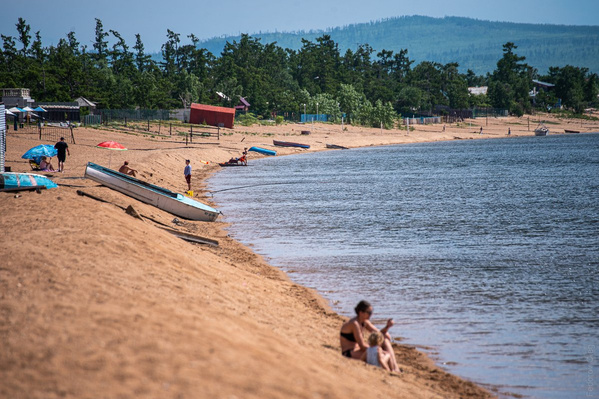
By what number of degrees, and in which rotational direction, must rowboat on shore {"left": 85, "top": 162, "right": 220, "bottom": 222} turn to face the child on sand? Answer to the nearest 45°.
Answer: approximately 45° to its right

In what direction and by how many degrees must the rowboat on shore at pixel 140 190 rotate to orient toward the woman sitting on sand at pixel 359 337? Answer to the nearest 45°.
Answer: approximately 45° to its right

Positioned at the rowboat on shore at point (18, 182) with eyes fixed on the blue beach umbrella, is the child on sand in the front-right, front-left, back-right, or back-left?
back-right

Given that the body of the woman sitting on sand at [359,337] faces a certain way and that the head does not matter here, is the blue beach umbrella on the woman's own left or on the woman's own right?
on the woman's own left

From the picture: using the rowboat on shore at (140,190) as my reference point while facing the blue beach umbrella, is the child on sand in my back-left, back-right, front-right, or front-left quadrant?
back-left

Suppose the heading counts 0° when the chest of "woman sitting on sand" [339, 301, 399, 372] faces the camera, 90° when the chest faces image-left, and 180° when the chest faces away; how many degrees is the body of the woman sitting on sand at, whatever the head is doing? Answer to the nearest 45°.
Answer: approximately 270°

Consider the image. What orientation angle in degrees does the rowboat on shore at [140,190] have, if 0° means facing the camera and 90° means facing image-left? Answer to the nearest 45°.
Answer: approximately 315°

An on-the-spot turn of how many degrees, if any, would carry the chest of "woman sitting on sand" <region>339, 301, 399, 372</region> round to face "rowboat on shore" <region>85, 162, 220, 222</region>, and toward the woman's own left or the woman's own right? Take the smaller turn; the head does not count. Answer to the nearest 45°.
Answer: approximately 135° to the woman's own left

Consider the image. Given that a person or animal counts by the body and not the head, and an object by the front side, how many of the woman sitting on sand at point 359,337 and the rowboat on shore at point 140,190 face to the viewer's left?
0
